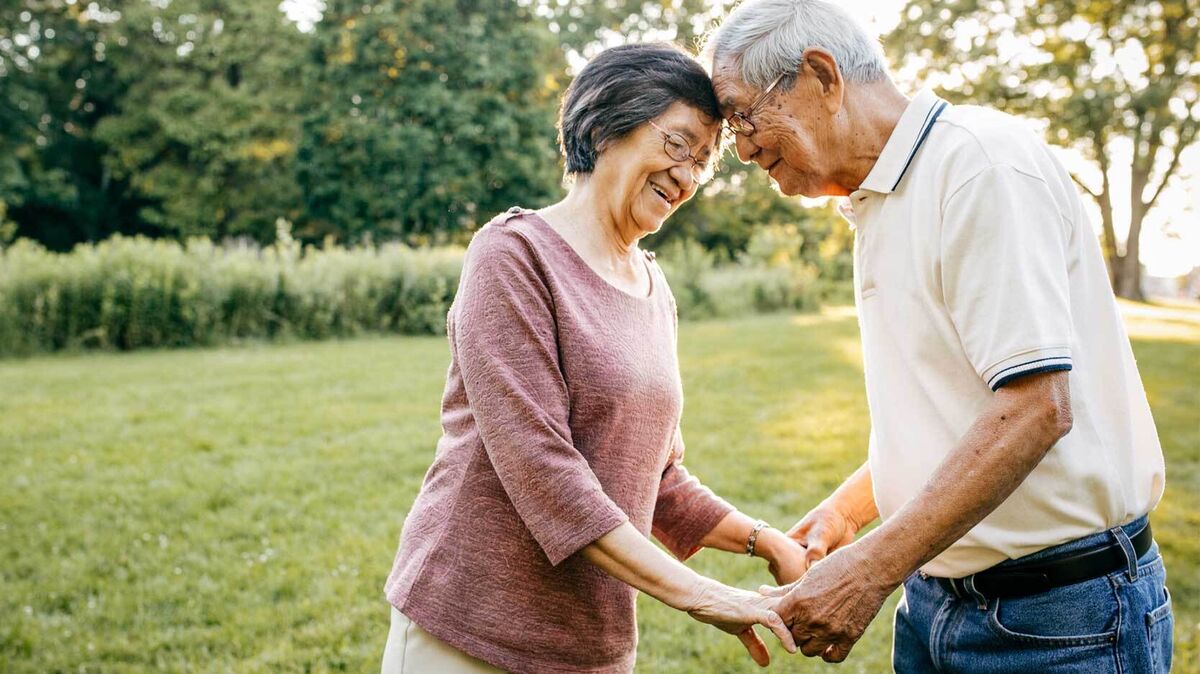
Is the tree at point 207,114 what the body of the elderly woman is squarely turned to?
no

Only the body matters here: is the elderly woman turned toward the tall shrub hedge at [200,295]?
no

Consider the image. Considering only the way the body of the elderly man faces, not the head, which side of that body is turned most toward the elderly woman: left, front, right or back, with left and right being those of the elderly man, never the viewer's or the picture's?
front

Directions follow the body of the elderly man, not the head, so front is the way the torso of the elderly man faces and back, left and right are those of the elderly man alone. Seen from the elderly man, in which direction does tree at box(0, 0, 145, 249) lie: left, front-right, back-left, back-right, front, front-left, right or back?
front-right

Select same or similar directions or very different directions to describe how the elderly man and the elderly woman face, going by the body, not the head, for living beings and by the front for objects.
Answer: very different directions

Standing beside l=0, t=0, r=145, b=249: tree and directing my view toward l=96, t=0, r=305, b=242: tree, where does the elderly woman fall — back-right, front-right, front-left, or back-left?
front-right

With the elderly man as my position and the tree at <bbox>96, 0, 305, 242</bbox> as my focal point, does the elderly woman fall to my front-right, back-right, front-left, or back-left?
front-left

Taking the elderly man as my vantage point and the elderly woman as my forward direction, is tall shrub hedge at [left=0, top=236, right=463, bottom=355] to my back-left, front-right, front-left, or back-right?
front-right

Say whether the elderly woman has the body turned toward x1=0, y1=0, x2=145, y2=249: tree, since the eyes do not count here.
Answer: no

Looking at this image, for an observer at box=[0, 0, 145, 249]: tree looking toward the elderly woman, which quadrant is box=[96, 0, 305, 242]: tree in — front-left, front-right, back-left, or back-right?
front-left

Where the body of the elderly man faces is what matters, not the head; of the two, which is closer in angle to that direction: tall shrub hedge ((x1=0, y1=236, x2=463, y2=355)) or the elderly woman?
the elderly woman

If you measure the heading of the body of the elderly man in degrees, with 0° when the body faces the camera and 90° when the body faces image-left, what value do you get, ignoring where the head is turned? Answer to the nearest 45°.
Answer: approximately 90°

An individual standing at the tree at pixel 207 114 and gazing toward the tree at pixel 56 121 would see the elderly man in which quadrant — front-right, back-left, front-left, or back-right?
back-left

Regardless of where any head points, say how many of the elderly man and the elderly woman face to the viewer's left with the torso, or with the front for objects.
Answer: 1

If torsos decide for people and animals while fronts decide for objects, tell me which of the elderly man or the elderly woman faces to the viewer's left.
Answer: the elderly man

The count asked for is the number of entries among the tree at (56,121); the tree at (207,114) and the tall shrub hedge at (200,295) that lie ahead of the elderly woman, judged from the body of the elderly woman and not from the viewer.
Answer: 0

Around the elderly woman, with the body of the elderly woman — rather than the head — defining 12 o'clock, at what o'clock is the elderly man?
The elderly man is roughly at 11 o'clock from the elderly woman.
